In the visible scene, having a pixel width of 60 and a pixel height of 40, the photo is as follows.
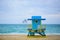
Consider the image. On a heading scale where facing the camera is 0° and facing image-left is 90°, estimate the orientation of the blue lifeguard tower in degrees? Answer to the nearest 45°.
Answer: approximately 180°
